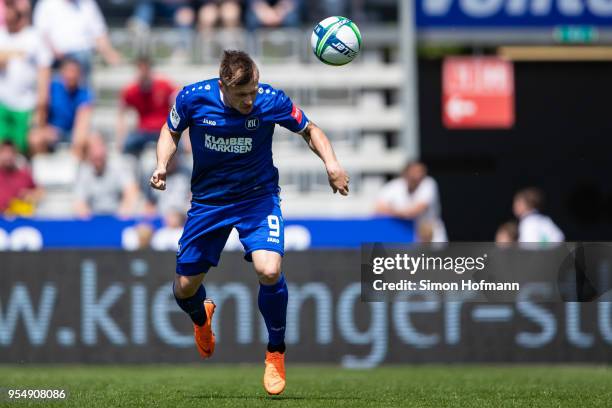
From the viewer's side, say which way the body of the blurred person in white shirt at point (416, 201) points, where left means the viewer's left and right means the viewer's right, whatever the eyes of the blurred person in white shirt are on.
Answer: facing the viewer and to the left of the viewer

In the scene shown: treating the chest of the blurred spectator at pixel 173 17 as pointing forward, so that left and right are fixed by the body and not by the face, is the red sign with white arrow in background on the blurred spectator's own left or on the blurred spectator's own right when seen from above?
on the blurred spectator's own left

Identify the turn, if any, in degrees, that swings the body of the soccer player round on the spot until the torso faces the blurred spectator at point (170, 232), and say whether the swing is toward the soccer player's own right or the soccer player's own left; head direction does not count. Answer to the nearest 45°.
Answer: approximately 180°

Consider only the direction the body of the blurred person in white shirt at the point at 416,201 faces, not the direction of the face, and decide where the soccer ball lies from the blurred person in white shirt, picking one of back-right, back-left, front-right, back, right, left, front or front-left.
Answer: front-left

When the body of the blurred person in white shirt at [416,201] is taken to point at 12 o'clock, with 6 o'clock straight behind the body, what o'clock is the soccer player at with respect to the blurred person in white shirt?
The soccer player is roughly at 11 o'clock from the blurred person in white shirt.

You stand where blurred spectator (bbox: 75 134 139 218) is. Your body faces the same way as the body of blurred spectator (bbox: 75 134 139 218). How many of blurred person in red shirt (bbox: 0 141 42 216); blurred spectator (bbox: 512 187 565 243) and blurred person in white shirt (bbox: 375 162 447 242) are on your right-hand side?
1

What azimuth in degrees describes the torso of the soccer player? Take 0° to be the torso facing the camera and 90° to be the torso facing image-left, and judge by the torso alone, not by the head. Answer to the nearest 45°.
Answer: approximately 0°
